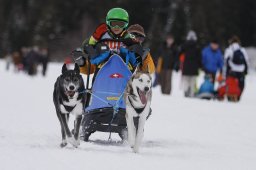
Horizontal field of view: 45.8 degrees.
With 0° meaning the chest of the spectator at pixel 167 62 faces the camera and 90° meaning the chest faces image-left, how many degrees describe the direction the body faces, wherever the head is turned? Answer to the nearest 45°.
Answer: approximately 0°

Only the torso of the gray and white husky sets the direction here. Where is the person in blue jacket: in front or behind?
behind

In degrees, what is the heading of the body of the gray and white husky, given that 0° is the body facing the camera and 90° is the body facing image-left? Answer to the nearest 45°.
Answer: approximately 0°

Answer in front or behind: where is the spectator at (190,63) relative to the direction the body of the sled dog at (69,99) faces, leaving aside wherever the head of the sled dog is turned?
behind

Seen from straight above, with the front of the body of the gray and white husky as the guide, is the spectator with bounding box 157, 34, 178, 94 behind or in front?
behind

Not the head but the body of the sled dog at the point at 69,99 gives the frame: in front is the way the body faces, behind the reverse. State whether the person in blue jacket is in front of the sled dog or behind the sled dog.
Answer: behind
